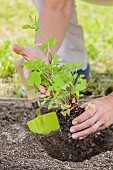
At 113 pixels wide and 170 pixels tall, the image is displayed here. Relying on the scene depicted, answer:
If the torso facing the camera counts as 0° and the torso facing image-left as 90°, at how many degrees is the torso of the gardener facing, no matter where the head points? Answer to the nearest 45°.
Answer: approximately 45°
